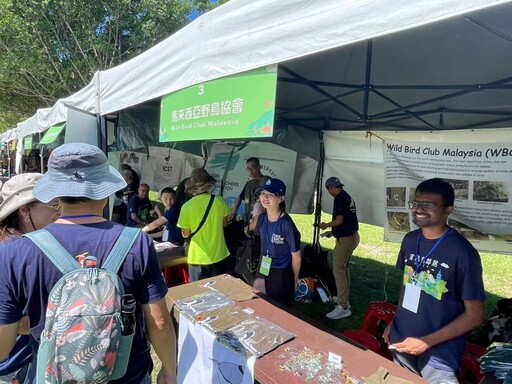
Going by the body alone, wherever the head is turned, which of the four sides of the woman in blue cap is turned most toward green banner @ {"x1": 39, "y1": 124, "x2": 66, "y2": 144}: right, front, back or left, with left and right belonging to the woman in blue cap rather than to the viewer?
right

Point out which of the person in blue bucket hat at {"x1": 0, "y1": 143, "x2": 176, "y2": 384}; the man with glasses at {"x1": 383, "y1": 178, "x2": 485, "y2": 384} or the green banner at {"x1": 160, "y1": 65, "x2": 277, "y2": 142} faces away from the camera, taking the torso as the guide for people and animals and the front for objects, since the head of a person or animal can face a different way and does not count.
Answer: the person in blue bucket hat

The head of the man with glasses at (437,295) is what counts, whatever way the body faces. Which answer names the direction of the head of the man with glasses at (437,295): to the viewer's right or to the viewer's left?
to the viewer's left

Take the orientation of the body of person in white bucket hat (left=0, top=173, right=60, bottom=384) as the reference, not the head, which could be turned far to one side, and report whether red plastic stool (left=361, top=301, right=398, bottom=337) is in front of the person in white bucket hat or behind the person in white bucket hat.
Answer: in front

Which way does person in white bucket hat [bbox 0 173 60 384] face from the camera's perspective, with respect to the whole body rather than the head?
to the viewer's right

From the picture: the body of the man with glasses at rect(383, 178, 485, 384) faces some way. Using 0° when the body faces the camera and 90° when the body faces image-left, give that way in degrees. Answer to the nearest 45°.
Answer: approximately 45°

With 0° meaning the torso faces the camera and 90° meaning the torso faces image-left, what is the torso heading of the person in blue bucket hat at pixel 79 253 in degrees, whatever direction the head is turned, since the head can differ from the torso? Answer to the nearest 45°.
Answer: approximately 180°

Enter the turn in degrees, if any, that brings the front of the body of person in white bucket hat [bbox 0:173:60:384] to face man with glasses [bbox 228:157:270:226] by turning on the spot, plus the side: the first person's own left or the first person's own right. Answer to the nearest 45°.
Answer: approximately 45° to the first person's own left

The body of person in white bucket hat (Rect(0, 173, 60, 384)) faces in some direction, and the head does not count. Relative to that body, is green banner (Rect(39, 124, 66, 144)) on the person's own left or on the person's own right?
on the person's own left

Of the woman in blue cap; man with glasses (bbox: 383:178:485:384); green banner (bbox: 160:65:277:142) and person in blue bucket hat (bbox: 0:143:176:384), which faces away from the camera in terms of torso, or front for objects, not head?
the person in blue bucket hat
